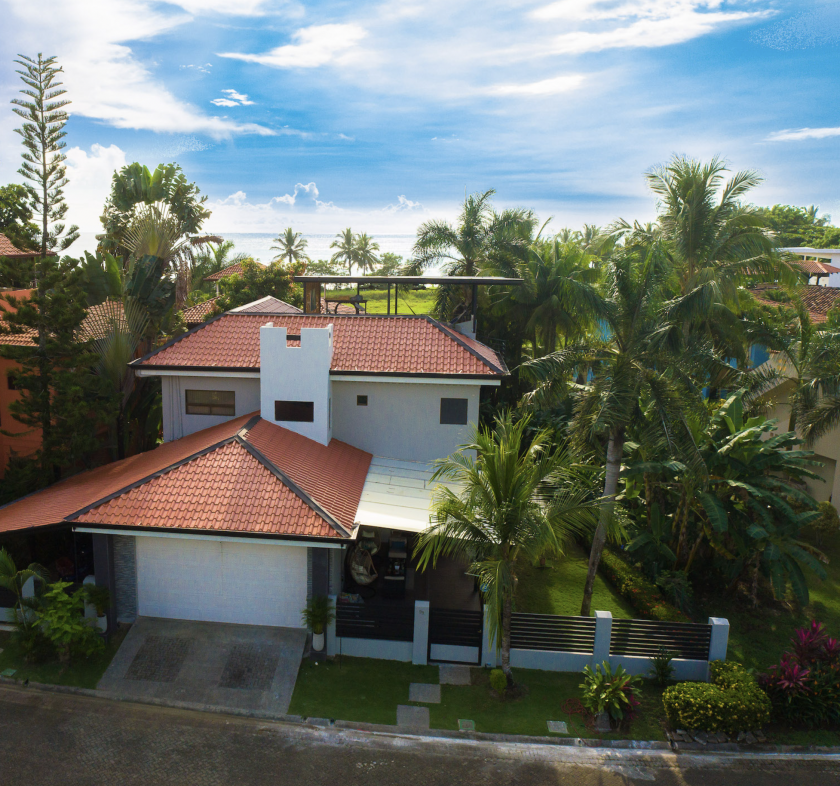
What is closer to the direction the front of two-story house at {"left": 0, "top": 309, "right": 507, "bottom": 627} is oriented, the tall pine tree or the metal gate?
the metal gate

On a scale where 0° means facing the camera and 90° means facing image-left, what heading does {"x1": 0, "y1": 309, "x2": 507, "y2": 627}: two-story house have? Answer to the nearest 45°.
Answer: approximately 0°

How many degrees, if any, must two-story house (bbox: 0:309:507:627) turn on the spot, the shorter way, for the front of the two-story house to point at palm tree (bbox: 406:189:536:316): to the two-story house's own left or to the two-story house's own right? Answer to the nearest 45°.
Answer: approximately 135° to the two-story house's own left

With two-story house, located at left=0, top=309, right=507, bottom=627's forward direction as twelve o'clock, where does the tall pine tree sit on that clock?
The tall pine tree is roughly at 4 o'clock from the two-story house.

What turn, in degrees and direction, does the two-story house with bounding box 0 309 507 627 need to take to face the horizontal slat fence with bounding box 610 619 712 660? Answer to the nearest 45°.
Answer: approximately 45° to its left

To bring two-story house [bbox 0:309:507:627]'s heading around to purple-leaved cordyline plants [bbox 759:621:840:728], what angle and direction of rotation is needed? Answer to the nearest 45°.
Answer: approximately 45° to its left

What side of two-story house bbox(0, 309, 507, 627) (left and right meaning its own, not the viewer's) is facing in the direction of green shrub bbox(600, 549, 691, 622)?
left

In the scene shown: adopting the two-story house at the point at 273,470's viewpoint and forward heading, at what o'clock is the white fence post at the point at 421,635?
The white fence post is roughly at 11 o'clock from the two-story house.

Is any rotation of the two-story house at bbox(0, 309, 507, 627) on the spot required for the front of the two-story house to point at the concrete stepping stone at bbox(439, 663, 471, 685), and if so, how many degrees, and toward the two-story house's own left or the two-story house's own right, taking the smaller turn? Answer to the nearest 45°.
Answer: approximately 45° to the two-story house's own left
